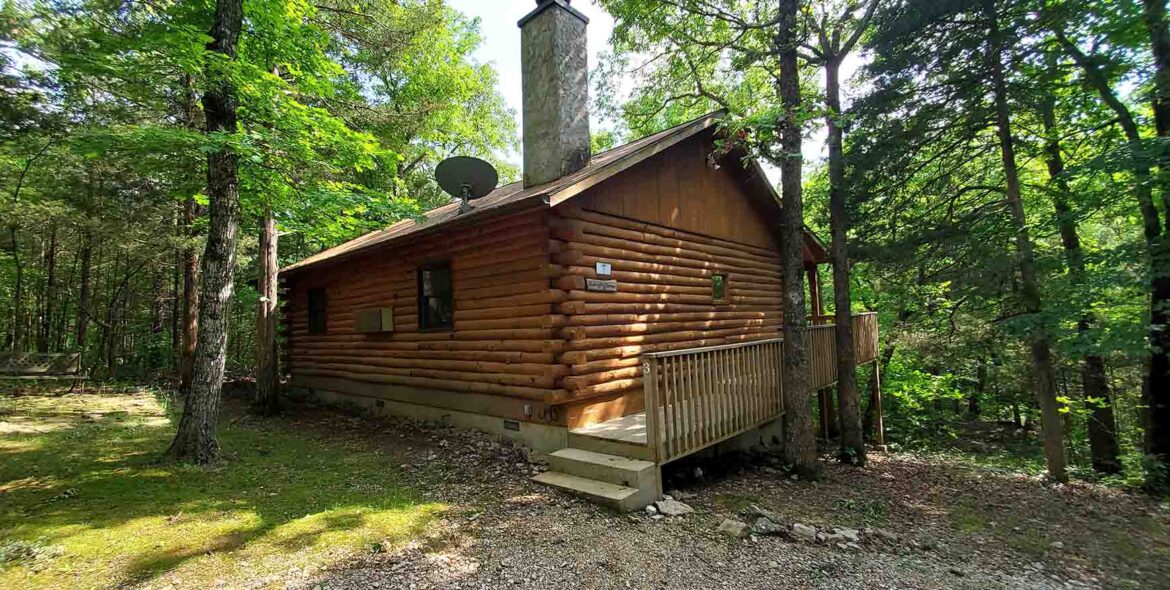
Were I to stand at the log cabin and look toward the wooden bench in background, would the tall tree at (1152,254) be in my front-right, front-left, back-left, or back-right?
back-left

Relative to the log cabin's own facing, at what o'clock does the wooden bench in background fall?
The wooden bench in background is roughly at 5 o'clock from the log cabin.

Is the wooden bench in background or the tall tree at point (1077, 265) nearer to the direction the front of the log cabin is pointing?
the tall tree
